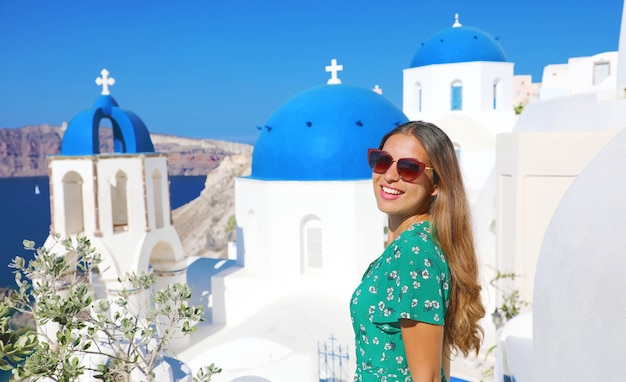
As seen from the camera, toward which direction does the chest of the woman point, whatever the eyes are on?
to the viewer's left

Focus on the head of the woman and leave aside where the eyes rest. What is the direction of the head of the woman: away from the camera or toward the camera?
toward the camera

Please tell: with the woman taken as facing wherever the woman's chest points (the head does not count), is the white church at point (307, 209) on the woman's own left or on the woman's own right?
on the woman's own right

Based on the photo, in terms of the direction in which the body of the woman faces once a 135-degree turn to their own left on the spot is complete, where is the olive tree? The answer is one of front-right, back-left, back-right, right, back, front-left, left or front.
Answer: back-right
